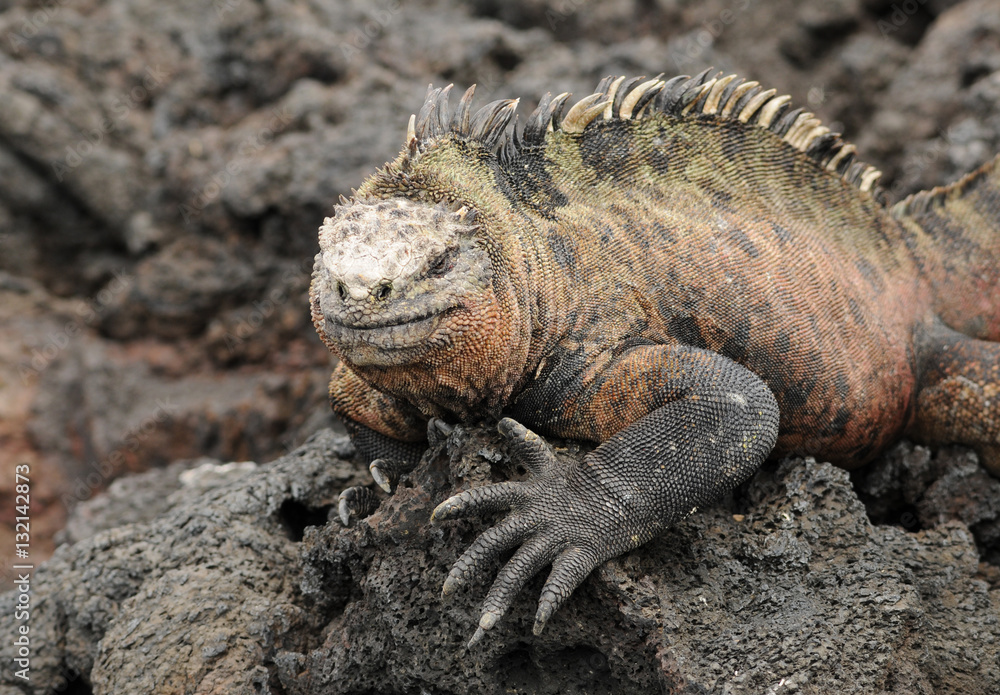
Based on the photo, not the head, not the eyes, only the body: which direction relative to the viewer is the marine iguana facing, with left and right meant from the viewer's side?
facing the viewer and to the left of the viewer
